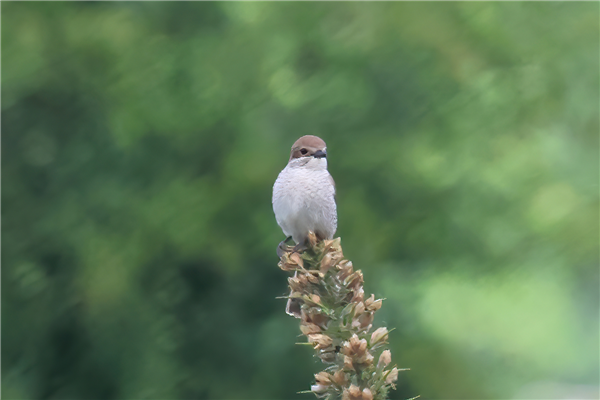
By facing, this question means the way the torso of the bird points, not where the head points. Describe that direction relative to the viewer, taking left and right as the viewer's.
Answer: facing the viewer
